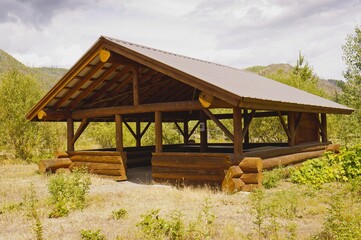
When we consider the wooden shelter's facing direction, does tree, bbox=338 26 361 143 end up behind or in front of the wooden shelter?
behind

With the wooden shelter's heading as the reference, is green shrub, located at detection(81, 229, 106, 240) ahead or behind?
ahead

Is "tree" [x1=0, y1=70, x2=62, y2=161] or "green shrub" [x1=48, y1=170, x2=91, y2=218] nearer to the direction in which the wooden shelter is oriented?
the green shrub

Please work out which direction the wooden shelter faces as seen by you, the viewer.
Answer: facing the viewer and to the left of the viewer

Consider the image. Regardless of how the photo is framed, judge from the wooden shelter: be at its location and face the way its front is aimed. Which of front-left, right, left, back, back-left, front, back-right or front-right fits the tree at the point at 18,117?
right

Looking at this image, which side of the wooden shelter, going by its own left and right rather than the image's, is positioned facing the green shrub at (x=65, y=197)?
front

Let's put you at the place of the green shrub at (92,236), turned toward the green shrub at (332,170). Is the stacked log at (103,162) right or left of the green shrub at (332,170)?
left
